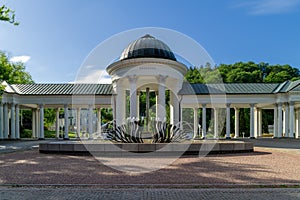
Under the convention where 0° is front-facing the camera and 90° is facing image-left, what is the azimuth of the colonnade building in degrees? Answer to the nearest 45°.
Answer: approximately 0°
